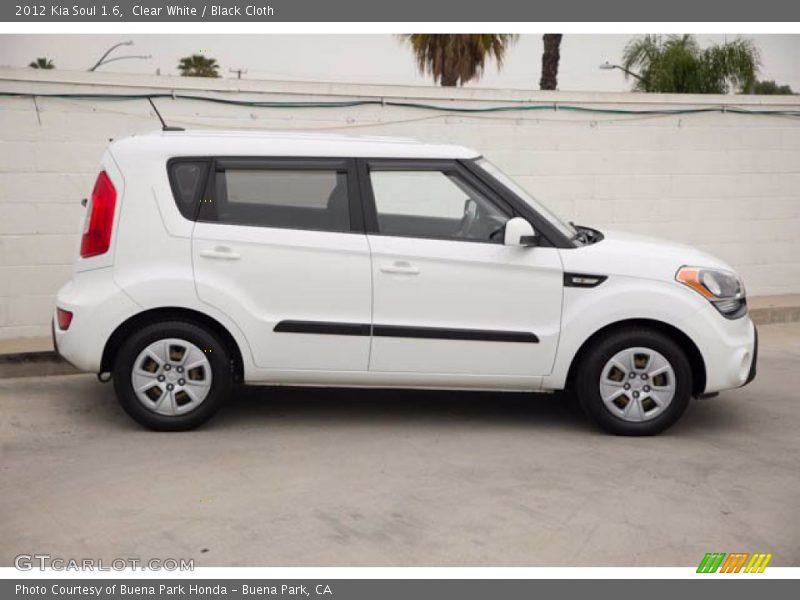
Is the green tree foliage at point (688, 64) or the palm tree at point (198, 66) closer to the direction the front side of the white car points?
the green tree foliage

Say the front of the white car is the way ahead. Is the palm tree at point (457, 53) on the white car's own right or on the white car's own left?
on the white car's own left

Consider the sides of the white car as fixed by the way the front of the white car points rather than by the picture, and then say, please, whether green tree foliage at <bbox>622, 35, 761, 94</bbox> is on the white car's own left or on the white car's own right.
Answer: on the white car's own left

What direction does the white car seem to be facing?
to the viewer's right

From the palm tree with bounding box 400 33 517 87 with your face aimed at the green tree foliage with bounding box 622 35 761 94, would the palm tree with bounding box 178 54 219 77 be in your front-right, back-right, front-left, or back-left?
back-left

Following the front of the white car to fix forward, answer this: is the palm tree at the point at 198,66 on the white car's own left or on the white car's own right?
on the white car's own left

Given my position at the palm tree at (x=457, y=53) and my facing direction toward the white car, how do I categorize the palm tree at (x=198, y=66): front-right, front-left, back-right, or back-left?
back-right
